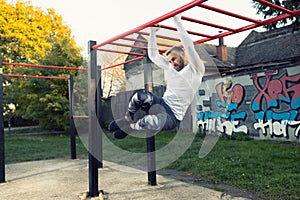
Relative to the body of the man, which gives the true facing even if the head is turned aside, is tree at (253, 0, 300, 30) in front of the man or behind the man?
behind

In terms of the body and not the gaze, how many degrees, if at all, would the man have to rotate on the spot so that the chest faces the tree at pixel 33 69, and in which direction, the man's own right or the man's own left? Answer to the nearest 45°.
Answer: approximately 90° to the man's own right
